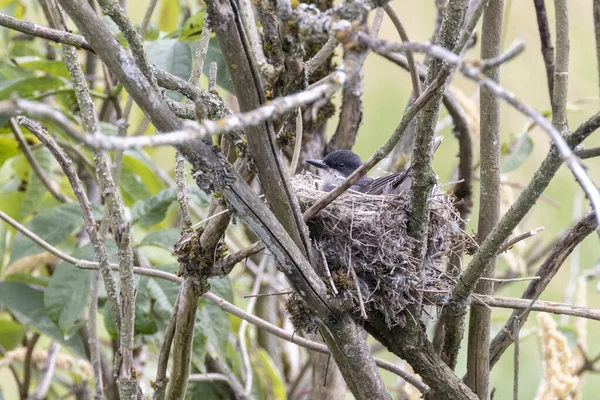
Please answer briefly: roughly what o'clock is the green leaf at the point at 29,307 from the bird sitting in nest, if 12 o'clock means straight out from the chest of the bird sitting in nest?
The green leaf is roughly at 12 o'clock from the bird sitting in nest.

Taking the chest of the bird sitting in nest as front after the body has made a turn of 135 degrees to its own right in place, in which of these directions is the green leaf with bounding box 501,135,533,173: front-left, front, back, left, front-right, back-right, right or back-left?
front-right

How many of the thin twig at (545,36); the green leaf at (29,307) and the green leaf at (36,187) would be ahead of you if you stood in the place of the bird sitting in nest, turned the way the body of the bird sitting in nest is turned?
2

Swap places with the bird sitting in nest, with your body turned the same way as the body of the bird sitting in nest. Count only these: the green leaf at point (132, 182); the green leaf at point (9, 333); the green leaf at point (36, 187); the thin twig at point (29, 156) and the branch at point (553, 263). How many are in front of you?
4

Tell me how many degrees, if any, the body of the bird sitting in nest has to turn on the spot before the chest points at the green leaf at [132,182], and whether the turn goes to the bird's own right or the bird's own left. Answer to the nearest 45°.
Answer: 0° — it already faces it

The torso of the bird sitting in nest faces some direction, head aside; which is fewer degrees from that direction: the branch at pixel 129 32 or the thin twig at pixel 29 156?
the thin twig

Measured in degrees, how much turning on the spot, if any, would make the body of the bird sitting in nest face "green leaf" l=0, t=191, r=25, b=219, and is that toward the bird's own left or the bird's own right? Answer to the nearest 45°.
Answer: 0° — it already faces it

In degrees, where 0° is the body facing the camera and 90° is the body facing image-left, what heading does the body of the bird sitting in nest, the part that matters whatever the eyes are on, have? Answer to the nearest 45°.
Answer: approximately 90°
